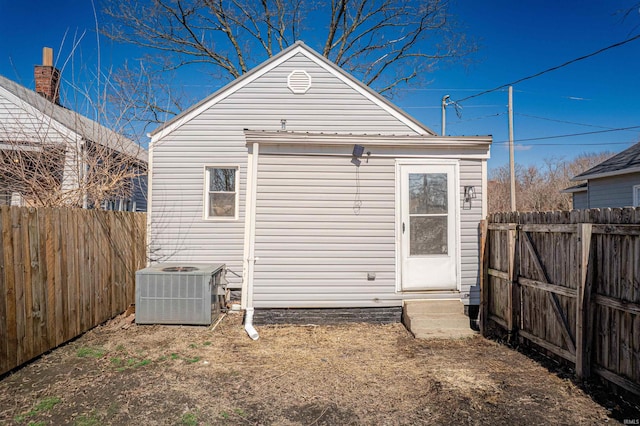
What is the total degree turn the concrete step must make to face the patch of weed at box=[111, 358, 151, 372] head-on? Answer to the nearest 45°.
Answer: approximately 45° to its right

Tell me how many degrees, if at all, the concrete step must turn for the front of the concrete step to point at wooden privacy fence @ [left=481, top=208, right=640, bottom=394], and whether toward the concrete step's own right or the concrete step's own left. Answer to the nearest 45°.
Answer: approximately 45° to the concrete step's own left

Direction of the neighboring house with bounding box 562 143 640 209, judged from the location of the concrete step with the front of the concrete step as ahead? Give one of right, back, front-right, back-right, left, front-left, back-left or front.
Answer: back-left

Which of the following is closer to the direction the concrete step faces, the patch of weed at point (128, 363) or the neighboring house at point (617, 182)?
the patch of weed

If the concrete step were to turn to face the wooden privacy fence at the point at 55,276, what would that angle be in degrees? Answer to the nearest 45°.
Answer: approximately 45° to its right

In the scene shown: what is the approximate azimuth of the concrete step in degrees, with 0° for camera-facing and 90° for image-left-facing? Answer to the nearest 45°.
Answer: approximately 0°

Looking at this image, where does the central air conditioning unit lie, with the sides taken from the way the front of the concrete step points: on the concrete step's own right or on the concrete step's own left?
on the concrete step's own right

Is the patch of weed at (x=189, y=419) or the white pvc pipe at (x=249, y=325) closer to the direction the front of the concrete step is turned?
the patch of weed

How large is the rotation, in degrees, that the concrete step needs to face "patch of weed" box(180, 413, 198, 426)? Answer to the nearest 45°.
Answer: approximately 45° to its right
